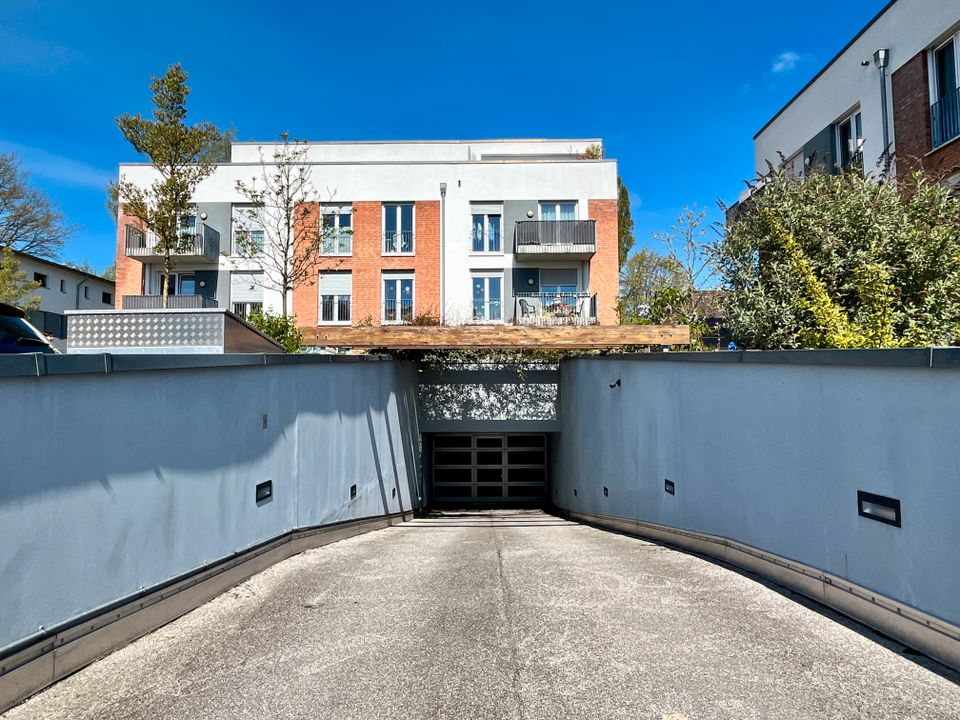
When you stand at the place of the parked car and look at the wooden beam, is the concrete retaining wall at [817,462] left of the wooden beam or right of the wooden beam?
right

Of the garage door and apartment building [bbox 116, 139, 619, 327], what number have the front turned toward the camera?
2

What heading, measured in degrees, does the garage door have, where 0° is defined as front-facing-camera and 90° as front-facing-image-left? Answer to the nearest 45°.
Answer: approximately 0°

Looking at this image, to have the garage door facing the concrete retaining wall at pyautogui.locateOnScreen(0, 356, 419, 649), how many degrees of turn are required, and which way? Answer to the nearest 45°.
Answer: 0° — it already faces it

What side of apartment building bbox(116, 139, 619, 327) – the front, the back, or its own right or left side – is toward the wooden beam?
front

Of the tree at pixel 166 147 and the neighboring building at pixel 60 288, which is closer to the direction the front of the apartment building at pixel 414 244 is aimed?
the tree

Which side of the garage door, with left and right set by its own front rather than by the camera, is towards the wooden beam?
front

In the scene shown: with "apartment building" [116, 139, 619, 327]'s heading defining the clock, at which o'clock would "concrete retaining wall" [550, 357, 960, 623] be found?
The concrete retaining wall is roughly at 12 o'clock from the apartment building.

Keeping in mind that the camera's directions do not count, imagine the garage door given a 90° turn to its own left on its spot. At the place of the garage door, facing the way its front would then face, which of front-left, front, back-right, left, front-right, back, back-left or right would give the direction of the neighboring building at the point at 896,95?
front-right

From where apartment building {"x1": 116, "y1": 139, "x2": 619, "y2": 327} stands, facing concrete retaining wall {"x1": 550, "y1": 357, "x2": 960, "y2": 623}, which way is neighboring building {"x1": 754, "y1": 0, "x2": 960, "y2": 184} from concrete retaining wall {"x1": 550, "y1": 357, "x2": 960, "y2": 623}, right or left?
left

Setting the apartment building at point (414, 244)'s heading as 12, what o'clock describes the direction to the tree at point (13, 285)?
The tree is roughly at 3 o'clock from the apartment building.

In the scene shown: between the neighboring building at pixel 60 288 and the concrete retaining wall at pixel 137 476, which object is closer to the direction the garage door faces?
the concrete retaining wall
